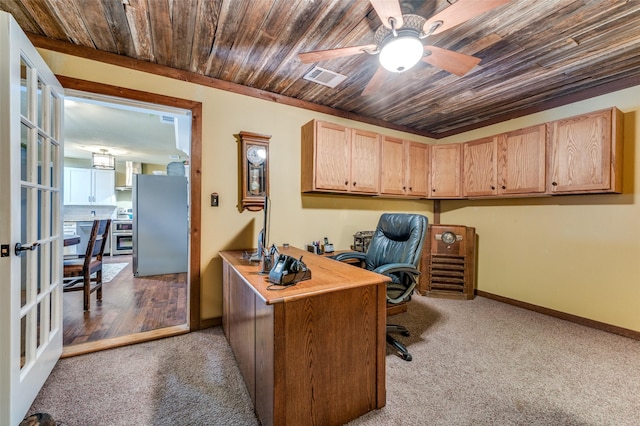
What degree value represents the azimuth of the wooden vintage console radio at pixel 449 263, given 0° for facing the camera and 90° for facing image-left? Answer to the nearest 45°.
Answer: approximately 0°

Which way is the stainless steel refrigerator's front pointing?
to the viewer's left

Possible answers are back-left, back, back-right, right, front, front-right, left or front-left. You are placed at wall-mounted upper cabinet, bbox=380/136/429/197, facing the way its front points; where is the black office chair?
front-right

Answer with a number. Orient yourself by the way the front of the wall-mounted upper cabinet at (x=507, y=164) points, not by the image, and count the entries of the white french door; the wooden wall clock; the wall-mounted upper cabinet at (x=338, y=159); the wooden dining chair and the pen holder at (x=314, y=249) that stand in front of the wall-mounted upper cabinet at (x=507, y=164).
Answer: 5

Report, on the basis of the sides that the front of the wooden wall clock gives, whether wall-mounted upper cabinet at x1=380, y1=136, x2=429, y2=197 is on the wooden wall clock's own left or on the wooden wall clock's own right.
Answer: on the wooden wall clock's own left

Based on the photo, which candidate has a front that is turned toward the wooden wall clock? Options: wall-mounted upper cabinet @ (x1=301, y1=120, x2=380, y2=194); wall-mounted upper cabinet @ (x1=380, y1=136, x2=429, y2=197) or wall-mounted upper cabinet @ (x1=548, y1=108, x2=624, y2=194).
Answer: wall-mounted upper cabinet @ (x1=548, y1=108, x2=624, y2=194)

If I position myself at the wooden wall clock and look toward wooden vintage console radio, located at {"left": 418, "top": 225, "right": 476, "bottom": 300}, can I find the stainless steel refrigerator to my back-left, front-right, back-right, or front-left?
back-left

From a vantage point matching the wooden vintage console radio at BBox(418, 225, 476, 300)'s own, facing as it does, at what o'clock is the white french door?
The white french door is roughly at 1 o'clock from the wooden vintage console radio.

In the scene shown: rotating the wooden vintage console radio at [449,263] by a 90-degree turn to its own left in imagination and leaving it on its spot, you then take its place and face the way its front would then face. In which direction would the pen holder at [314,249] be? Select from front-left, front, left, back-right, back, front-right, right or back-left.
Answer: back-right

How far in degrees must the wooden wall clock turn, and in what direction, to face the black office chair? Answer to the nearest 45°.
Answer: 0° — it already faces it

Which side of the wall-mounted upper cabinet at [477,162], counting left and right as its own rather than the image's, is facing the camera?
front

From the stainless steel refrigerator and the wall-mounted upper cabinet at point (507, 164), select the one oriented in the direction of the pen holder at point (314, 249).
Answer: the wall-mounted upper cabinet

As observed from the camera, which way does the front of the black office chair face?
facing the viewer and to the left of the viewer

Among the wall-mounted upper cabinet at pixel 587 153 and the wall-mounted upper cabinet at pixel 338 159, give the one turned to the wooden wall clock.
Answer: the wall-mounted upper cabinet at pixel 587 153

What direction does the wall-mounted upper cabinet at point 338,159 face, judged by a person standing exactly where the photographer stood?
facing the viewer and to the right of the viewer
